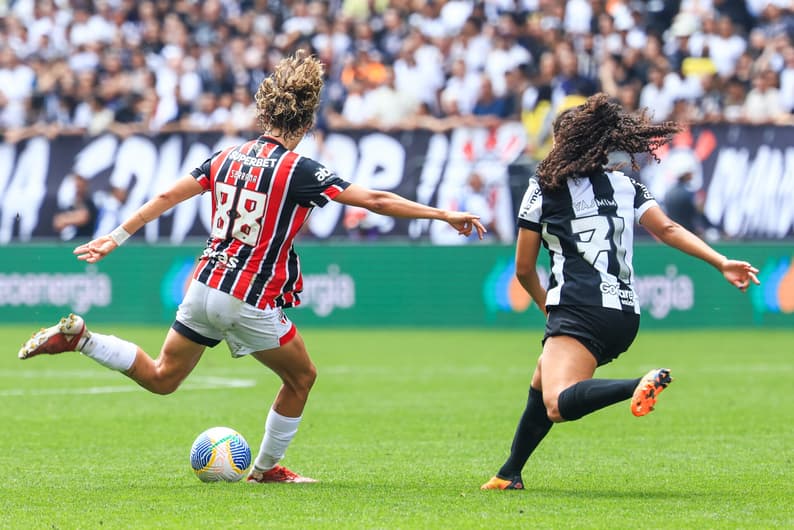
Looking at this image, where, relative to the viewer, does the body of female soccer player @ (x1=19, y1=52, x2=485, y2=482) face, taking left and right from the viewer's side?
facing away from the viewer and to the right of the viewer

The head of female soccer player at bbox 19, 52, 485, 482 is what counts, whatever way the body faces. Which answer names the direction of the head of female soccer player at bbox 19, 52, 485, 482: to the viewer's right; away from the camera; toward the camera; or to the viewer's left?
away from the camera

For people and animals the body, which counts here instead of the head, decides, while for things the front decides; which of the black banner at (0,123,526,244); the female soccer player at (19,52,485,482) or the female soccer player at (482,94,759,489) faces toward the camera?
the black banner

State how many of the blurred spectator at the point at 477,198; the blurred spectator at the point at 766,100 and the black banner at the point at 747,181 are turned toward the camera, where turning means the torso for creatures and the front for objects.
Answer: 3

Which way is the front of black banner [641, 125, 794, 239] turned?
toward the camera

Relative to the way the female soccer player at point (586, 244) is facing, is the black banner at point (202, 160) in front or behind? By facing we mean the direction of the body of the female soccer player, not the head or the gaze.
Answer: in front

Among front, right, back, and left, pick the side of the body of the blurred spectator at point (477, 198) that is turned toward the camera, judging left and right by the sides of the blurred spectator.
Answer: front

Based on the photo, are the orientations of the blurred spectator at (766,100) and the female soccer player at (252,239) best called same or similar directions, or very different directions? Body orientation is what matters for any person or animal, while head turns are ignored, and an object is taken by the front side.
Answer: very different directions

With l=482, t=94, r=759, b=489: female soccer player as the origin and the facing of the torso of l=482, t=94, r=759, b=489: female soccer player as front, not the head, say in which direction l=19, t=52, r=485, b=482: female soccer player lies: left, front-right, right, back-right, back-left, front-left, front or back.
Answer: front-left

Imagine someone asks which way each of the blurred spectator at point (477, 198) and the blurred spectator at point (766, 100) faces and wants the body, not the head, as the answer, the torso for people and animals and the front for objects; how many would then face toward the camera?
2

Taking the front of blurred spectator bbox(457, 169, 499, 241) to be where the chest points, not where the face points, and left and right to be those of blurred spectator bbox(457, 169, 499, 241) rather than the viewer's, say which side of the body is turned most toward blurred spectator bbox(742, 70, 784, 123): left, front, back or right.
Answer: left

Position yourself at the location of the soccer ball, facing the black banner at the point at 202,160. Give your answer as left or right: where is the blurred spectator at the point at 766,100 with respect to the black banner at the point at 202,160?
right

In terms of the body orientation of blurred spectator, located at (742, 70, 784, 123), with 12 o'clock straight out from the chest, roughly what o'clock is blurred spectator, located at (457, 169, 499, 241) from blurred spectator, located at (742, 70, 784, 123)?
blurred spectator, located at (457, 169, 499, 241) is roughly at 2 o'clock from blurred spectator, located at (742, 70, 784, 123).
